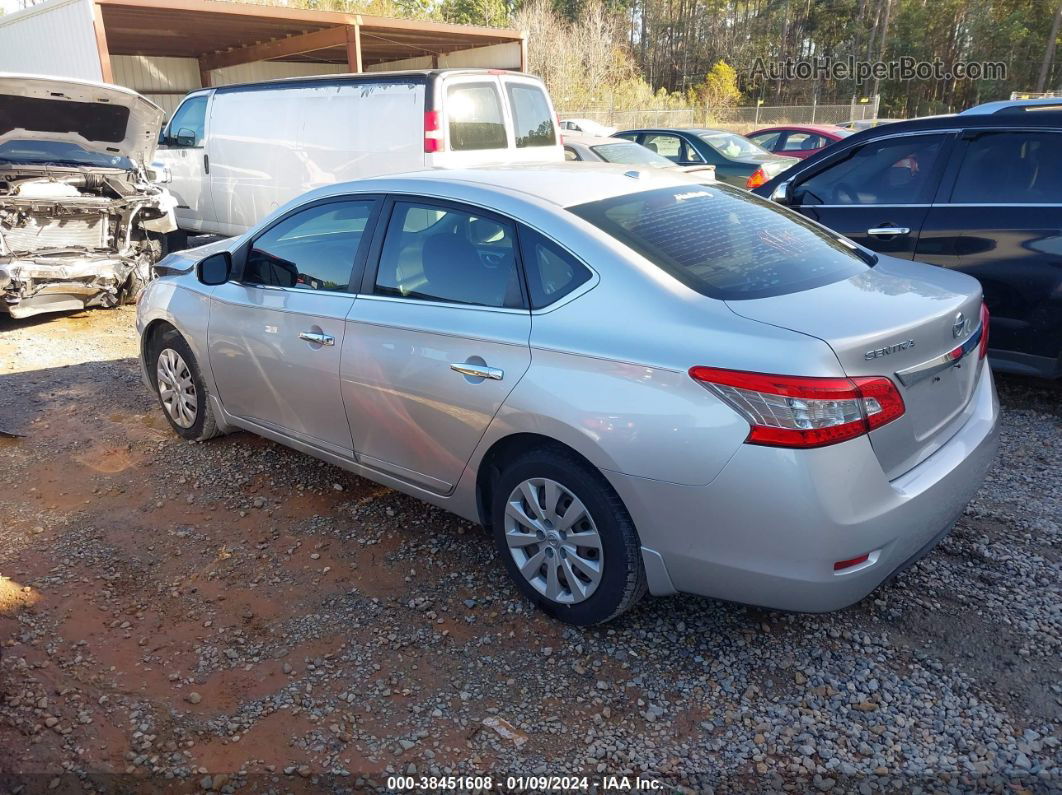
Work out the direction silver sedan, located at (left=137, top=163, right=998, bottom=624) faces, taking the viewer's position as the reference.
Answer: facing away from the viewer and to the left of the viewer

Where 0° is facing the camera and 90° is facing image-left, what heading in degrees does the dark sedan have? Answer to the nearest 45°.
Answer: approximately 135°

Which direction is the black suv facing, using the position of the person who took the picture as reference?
facing to the left of the viewer

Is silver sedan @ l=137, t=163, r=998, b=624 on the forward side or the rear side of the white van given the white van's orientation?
on the rear side

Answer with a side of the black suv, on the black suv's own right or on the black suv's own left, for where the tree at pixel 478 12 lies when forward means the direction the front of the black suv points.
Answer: on the black suv's own right

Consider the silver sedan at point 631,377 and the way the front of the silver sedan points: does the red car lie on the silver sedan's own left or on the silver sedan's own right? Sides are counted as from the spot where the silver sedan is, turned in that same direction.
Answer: on the silver sedan's own right

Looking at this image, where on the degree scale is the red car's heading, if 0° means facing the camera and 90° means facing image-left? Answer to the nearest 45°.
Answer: approximately 135°

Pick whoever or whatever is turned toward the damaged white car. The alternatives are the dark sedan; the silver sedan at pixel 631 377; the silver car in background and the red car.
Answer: the silver sedan

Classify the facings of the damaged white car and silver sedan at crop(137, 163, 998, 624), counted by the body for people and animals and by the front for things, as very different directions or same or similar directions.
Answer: very different directions

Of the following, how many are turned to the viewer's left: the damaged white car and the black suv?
1

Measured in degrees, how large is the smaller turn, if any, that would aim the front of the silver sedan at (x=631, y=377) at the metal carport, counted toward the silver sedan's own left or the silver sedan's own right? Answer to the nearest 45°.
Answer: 0° — it already faces it

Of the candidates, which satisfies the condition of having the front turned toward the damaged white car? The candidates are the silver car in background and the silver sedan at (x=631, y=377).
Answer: the silver sedan

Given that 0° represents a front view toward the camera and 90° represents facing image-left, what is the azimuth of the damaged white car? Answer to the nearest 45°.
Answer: approximately 0°

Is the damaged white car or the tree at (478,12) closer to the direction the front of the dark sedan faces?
the tree
